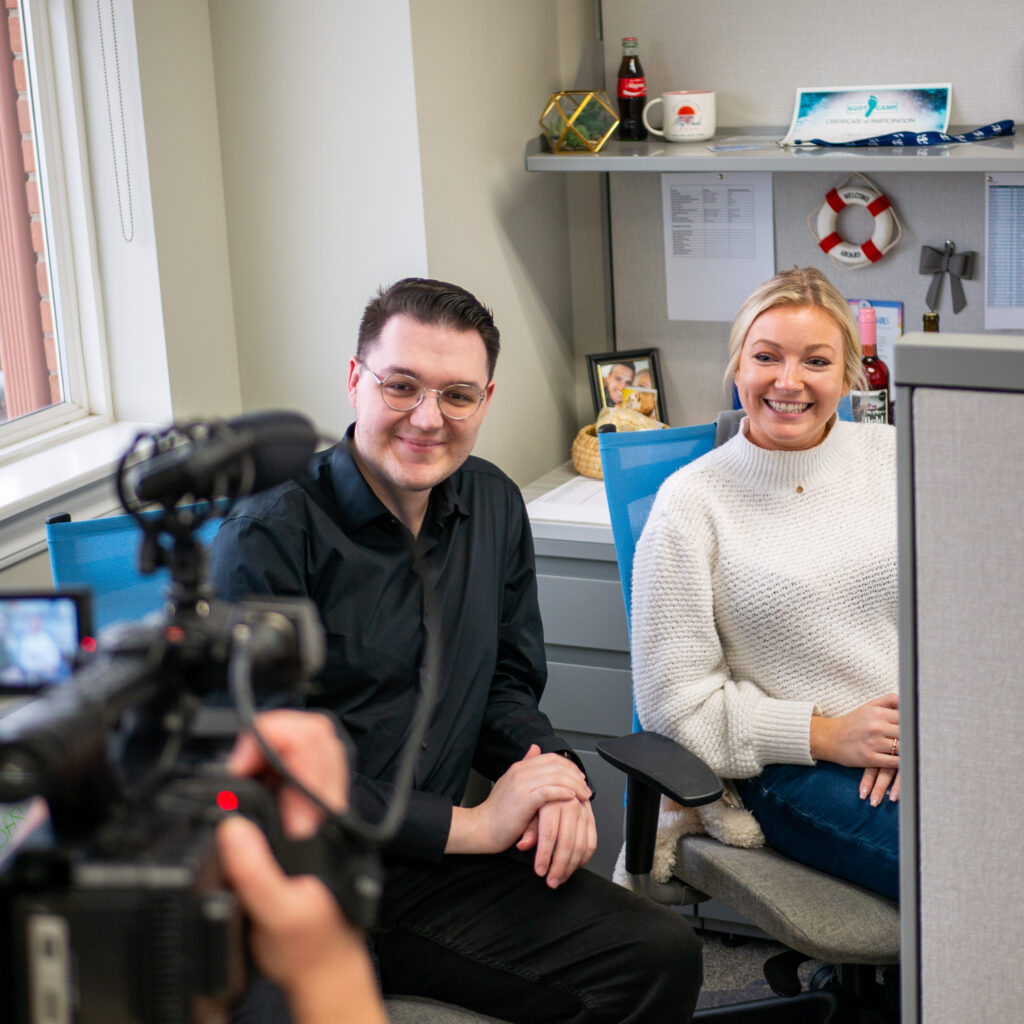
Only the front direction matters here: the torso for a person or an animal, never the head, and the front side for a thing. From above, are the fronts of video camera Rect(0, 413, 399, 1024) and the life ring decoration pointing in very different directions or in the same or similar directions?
very different directions

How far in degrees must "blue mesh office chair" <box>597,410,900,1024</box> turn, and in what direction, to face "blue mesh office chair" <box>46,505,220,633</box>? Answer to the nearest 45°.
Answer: approximately 135° to its right

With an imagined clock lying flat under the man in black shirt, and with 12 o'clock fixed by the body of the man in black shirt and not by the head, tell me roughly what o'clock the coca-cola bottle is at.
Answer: The coca-cola bottle is roughly at 8 o'clock from the man in black shirt.

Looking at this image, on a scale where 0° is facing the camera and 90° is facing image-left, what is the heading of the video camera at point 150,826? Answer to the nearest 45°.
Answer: approximately 225°

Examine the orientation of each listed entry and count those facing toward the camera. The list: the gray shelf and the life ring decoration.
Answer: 2

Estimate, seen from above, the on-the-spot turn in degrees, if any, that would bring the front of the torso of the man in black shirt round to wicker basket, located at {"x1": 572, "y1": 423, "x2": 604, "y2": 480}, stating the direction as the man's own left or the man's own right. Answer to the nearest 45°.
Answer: approximately 135° to the man's own left

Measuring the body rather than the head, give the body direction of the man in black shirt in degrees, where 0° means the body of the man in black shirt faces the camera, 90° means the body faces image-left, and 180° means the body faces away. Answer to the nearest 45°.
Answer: approximately 315°

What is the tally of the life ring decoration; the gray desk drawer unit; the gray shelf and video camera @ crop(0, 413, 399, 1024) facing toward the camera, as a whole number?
3
